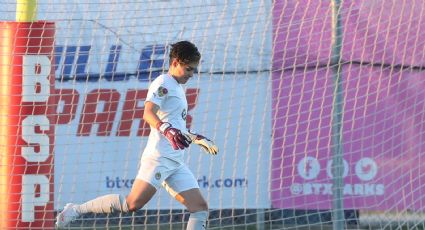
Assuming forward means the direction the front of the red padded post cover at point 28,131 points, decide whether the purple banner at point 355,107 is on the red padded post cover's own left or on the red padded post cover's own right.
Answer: on the red padded post cover's own left

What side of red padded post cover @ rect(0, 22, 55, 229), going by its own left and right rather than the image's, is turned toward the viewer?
front

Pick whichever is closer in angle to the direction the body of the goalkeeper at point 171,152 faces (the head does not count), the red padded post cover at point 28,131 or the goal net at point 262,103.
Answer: the goal net

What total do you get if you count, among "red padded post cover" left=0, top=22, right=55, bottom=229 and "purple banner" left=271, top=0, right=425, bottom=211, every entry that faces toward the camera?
2

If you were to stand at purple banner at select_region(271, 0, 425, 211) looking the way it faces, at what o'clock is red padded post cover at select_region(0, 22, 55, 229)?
The red padded post cover is roughly at 2 o'clock from the purple banner.
